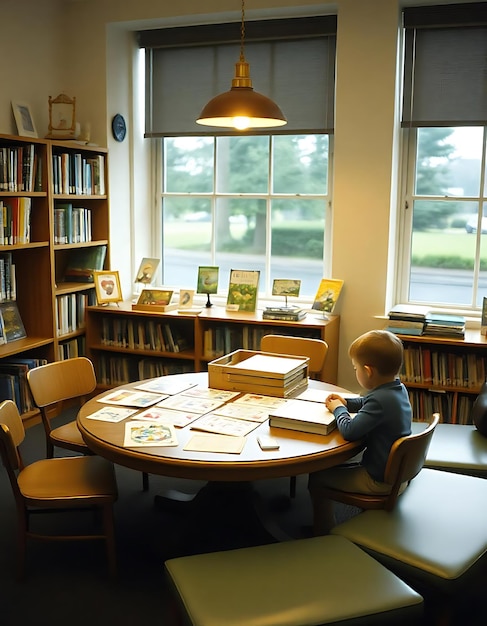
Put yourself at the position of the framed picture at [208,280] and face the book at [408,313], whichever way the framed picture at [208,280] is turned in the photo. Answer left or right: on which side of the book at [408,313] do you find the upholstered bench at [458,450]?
right

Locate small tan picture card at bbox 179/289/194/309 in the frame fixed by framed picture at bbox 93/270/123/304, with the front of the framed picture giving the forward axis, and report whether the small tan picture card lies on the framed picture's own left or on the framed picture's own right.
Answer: on the framed picture's own left

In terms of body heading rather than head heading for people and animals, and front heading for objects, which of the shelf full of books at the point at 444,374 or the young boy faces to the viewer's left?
the young boy

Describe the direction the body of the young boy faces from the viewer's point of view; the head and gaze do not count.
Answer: to the viewer's left

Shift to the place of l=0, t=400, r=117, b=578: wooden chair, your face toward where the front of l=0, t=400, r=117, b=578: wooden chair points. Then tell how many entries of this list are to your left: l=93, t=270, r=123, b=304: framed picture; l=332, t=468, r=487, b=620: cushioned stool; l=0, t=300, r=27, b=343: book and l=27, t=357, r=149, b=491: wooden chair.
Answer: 3

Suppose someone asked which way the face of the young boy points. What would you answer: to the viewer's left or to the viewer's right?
to the viewer's left

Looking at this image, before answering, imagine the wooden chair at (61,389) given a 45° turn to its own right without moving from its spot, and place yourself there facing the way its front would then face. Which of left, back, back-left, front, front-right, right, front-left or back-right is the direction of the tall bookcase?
back

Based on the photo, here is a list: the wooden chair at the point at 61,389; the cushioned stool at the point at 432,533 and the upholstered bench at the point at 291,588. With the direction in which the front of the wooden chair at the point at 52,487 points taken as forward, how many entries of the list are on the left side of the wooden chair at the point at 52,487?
1

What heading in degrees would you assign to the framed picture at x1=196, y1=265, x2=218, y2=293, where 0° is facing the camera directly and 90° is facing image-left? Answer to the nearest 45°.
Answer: approximately 0°

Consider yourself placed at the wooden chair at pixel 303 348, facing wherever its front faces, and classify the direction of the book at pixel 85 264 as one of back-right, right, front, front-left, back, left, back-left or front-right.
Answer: right

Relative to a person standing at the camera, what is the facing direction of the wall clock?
facing the viewer and to the right of the viewer

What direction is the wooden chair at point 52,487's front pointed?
to the viewer's right

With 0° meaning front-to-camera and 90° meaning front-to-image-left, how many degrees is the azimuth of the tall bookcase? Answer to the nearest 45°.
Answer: approximately 315°

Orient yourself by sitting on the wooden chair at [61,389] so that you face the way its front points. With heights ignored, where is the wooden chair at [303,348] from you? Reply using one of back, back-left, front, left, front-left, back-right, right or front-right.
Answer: front-left

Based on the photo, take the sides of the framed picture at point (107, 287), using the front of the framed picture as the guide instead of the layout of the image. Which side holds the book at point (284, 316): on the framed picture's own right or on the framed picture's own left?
on the framed picture's own left

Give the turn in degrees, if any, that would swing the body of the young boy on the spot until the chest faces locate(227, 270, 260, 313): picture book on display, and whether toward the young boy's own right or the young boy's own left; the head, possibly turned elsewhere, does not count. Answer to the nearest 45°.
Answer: approximately 45° to the young boy's own right
